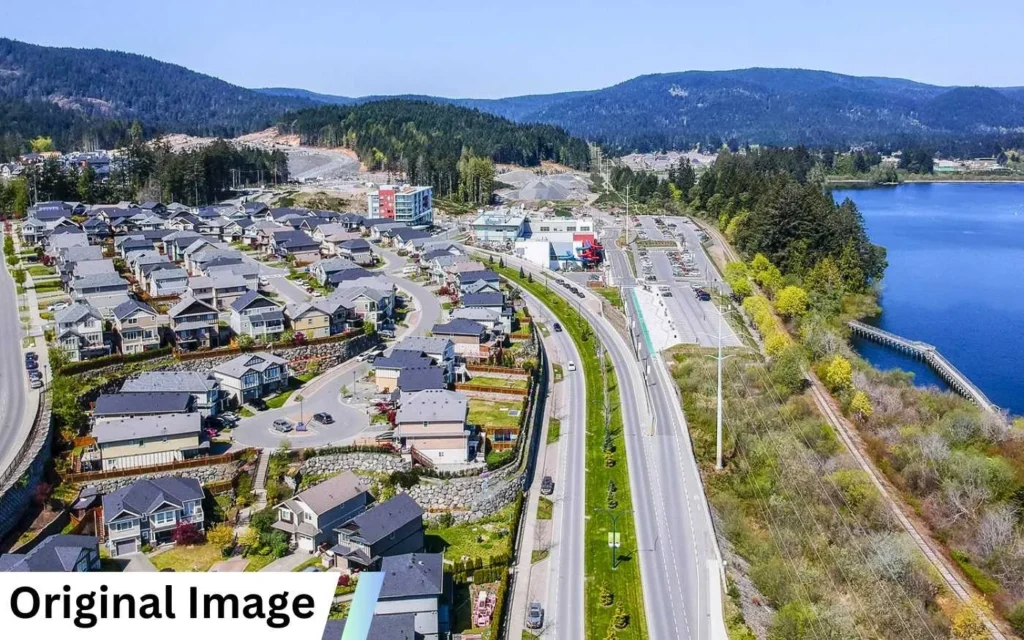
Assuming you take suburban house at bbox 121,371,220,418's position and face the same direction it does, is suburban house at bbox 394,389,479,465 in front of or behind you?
in front

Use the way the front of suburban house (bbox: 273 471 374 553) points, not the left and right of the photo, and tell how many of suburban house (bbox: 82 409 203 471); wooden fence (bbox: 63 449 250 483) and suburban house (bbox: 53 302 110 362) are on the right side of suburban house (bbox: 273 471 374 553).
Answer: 3

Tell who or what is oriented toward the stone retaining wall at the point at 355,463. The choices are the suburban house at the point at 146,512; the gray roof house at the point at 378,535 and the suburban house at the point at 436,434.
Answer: the suburban house at the point at 436,434

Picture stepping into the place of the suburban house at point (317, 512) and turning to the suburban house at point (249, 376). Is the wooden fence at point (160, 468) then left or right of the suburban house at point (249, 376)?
left

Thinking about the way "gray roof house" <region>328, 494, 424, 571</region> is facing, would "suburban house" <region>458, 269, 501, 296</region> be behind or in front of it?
behind

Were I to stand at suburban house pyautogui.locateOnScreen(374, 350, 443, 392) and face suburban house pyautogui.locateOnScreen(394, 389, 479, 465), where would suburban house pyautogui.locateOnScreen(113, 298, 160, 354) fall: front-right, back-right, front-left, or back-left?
back-right

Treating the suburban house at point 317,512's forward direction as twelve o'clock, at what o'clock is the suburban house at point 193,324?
the suburban house at point 193,324 is roughly at 4 o'clock from the suburban house at point 317,512.

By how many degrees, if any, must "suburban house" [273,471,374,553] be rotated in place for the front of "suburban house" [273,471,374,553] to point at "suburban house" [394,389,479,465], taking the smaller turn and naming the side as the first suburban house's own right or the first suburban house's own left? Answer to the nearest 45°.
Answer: approximately 180°

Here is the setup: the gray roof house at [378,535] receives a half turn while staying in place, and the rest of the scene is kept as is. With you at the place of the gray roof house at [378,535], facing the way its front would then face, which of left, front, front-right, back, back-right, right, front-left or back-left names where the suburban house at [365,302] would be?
front-left

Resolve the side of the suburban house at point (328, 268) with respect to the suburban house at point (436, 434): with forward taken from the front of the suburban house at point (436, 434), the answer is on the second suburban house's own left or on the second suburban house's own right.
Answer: on the second suburban house's own right

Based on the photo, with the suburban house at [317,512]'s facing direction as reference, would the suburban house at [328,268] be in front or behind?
behind

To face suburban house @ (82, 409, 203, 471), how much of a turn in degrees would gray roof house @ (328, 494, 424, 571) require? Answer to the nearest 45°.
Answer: approximately 90° to its right
